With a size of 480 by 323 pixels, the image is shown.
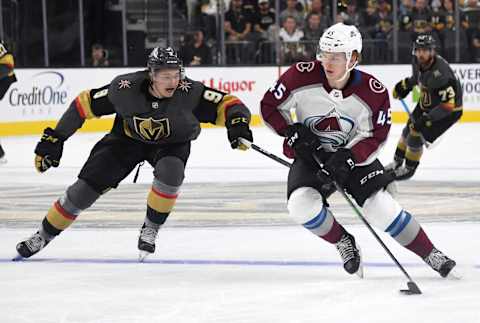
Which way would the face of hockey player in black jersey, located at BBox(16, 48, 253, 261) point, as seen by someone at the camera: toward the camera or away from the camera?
toward the camera

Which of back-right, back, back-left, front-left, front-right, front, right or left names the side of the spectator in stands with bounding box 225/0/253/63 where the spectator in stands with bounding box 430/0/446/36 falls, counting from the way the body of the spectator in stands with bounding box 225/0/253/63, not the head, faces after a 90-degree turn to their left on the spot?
front

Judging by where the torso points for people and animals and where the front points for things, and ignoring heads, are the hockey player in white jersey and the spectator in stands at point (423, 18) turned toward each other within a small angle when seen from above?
no

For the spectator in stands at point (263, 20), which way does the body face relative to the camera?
toward the camera

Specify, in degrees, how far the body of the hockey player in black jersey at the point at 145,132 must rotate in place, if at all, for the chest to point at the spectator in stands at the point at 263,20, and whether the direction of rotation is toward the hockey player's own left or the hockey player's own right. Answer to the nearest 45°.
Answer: approximately 180°

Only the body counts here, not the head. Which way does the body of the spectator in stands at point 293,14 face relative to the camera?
toward the camera

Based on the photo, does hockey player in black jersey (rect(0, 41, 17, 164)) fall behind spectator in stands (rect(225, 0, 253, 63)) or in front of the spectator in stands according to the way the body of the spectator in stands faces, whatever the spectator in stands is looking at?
in front

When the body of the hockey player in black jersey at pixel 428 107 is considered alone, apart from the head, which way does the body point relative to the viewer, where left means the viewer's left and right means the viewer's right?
facing the viewer and to the left of the viewer

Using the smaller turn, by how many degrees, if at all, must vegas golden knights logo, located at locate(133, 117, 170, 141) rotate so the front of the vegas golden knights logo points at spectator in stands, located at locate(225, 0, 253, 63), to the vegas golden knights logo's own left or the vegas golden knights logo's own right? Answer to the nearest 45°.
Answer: approximately 180°

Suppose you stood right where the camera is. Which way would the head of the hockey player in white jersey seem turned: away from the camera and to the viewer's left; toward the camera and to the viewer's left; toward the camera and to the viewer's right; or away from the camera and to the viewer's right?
toward the camera and to the viewer's left

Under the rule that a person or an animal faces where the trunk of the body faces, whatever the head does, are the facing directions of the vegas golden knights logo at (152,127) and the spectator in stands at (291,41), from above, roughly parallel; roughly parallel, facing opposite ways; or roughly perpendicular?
roughly parallel

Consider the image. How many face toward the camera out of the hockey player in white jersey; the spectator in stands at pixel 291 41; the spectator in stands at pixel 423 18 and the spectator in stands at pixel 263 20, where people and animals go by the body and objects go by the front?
4

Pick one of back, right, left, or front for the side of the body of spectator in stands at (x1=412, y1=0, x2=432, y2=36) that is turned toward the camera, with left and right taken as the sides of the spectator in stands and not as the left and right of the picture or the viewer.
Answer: front

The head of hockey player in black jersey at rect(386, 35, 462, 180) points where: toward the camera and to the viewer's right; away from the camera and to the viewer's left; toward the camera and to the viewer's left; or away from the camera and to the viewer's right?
toward the camera and to the viewer's left

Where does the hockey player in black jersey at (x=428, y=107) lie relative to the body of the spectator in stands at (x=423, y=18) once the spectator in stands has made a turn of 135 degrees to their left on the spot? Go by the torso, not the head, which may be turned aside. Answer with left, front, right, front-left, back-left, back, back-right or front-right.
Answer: back-right
